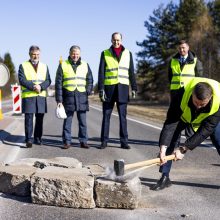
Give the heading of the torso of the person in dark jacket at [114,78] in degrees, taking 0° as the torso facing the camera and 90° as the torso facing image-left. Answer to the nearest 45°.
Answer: approximately 0°

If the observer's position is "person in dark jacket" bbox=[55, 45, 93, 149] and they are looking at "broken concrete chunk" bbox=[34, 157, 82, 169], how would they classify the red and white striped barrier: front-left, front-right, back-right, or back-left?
back-right

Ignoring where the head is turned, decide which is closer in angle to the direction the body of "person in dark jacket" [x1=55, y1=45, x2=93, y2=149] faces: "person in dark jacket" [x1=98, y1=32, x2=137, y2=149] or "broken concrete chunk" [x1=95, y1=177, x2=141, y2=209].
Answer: the broken concrete chunk

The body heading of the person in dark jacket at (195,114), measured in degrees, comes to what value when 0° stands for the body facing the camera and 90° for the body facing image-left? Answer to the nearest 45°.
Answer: approximately 45°

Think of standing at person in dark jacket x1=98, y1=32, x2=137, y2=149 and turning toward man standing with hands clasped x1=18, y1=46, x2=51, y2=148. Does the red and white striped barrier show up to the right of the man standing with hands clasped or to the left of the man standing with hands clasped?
right

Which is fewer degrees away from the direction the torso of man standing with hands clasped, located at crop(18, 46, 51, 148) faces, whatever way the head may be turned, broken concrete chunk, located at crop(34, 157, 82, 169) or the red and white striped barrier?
the broken concrete chunk
